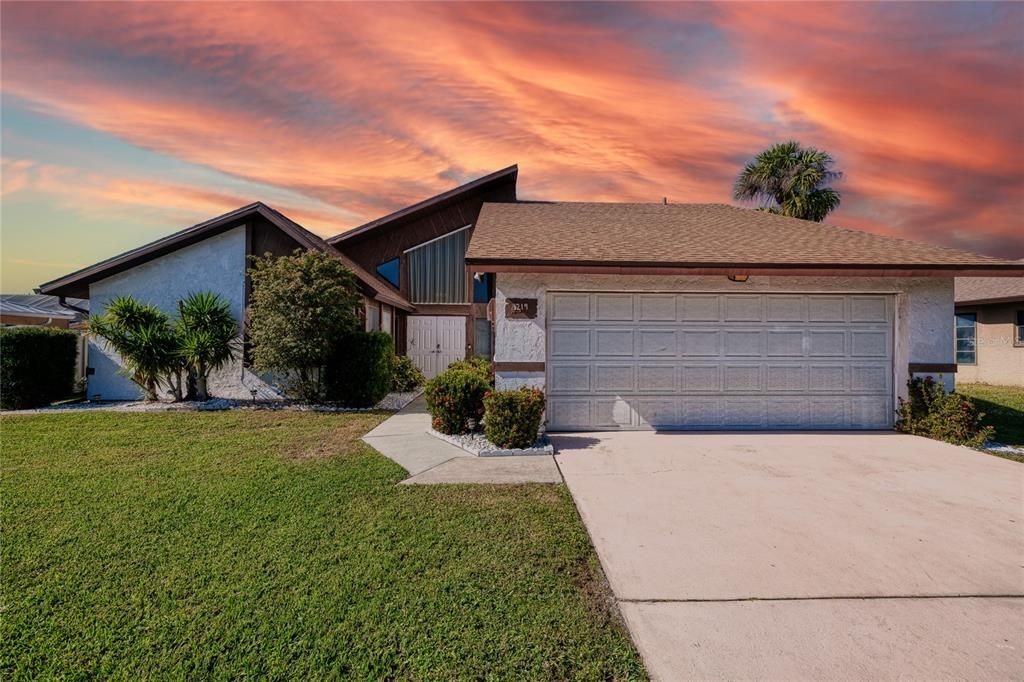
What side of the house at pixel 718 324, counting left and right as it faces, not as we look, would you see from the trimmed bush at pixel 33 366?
right

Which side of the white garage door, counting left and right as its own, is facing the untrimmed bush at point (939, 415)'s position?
left

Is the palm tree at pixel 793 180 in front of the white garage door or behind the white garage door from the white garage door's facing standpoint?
behind

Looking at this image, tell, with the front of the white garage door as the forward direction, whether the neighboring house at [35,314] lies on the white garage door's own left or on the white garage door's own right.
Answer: on the white garage door's own right

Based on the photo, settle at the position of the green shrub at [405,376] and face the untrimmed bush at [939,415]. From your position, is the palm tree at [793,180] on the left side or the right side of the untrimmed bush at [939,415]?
left

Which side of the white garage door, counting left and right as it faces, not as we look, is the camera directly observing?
front

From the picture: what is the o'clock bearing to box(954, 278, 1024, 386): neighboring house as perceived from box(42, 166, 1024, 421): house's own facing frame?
The neighboring house is roughly at 8 o'clock from the house.

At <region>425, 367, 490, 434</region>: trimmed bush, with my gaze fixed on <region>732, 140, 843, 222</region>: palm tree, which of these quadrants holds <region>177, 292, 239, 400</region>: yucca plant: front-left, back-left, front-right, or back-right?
back-left

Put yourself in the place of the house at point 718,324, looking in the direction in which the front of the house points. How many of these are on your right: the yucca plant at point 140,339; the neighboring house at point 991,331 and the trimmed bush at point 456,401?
2

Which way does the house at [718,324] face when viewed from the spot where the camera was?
facing the viewer

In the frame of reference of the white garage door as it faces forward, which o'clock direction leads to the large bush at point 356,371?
The large bush is roughly at 3 o'clock from the white garage door.

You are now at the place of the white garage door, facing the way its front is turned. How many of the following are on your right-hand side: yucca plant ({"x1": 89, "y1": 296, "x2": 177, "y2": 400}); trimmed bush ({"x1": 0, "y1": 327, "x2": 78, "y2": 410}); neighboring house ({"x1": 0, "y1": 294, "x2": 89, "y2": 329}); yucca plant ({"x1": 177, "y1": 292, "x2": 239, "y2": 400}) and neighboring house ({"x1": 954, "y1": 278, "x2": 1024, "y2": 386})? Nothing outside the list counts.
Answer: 4

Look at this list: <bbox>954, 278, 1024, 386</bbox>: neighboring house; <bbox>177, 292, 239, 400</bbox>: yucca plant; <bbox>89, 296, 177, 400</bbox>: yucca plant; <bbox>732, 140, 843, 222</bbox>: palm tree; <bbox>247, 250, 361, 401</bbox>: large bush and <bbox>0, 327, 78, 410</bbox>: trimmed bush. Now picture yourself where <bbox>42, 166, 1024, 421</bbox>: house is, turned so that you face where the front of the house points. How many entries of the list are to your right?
4

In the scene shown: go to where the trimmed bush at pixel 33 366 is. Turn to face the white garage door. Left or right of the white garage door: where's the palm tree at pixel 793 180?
left

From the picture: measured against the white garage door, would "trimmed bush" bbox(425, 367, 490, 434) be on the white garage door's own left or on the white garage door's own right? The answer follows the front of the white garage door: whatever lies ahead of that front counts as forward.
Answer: on the white garage door's own right

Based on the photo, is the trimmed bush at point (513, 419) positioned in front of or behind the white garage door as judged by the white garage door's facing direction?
in front

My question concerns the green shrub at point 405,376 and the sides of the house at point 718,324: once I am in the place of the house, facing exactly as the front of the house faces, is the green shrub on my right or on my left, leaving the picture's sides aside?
on my right

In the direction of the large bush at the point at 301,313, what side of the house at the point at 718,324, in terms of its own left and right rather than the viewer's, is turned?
right

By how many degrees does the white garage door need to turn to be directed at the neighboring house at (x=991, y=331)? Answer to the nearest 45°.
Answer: approximately 135° to its left

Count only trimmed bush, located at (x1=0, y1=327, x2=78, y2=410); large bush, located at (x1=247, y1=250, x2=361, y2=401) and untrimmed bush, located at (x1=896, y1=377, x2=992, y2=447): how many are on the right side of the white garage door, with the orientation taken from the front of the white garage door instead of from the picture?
2
